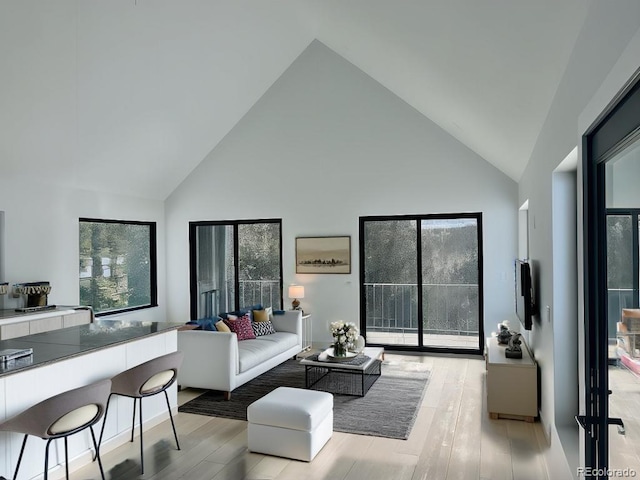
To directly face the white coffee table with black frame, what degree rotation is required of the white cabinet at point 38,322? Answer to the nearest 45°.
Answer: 0° — it already faces it

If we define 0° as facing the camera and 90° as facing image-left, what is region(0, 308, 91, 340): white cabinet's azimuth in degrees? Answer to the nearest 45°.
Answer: approximately 315°

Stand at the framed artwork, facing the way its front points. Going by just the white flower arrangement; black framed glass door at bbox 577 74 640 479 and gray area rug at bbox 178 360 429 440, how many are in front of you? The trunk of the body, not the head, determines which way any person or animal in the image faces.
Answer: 3

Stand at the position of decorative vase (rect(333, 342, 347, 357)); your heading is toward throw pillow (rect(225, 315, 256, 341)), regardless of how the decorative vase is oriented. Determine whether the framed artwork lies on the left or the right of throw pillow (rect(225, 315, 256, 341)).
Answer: right

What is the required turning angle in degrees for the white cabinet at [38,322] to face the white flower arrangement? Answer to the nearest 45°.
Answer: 0° — it already faces it

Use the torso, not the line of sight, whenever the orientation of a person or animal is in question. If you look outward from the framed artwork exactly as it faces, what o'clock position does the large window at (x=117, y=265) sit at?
The large window is roughly at 3 o'clock from the framed artwork.

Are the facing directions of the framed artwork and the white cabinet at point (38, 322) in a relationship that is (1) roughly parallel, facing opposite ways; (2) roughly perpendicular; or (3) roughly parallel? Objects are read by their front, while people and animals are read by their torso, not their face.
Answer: roughly perpendicular
